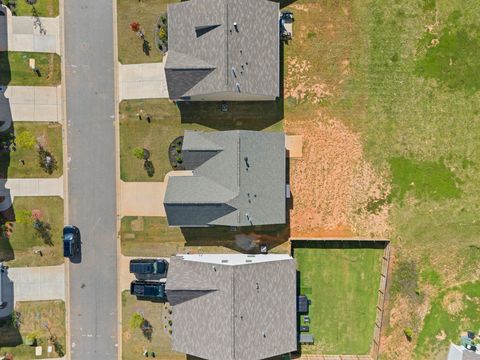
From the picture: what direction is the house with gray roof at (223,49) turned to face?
to the viewer's left

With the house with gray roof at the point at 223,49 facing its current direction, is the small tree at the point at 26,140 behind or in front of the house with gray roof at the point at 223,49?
in front

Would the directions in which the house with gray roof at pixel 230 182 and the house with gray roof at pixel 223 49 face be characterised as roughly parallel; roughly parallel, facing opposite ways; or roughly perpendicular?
roughly parallel

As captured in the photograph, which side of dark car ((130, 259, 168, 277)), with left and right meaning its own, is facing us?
right

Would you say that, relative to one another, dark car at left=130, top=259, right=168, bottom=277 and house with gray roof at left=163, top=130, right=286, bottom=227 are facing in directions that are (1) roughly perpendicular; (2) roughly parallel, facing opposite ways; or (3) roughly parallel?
roughly parallel, facing opposite ways

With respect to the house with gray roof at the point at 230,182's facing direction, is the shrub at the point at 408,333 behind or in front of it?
behind

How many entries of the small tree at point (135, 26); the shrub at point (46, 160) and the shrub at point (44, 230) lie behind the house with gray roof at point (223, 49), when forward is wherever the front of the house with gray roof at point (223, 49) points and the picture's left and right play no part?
0

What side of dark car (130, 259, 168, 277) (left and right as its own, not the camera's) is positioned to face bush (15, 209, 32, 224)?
back

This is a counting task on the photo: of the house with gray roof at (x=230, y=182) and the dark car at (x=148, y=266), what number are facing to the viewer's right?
1

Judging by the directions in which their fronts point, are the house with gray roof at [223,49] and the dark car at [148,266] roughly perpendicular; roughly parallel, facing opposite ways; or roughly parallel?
roughly parallel, facing opposite ways

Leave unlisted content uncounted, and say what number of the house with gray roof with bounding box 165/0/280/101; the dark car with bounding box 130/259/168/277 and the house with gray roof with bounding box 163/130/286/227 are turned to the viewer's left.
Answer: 2

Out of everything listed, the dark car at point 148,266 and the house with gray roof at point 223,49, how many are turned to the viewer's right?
1
